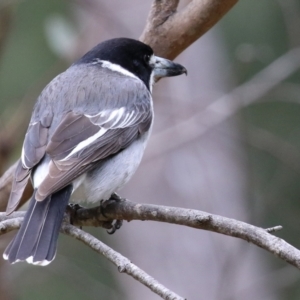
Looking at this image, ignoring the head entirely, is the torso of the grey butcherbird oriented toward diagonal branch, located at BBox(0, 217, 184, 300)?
no

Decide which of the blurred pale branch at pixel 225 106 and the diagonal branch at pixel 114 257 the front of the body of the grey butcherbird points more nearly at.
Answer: the blurred pale branch

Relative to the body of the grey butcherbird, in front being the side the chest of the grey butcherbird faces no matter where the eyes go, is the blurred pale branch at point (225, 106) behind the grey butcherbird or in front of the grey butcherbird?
in front

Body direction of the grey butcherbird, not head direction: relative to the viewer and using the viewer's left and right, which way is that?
facing away from the viewer and to the right of the viewer
